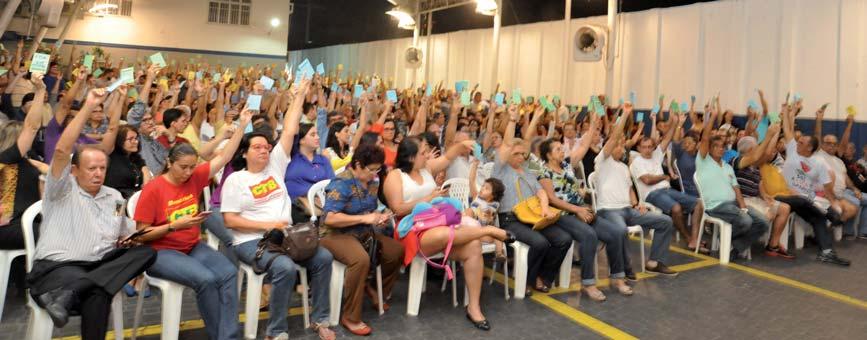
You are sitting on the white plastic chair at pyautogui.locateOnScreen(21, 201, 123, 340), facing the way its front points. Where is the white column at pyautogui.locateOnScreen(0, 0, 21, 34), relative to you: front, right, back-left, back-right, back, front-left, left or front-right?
back-left

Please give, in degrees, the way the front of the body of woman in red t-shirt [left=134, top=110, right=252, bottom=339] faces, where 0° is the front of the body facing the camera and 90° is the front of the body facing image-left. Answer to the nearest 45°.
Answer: approximately 315°

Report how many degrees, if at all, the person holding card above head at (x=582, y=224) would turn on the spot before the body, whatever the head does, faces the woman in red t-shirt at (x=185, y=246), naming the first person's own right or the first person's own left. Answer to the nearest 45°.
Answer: approximately 90° to the first person's own right

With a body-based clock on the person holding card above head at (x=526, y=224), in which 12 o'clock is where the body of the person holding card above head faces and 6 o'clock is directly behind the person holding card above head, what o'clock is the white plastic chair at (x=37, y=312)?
The white plastic chair is roughly at 3 o'clock from the person holding card above head.

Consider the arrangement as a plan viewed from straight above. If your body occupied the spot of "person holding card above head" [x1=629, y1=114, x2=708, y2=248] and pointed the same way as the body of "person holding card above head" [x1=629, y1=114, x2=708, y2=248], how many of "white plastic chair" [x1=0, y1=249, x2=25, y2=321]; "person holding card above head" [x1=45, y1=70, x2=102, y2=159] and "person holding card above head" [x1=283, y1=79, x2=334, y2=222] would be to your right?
3

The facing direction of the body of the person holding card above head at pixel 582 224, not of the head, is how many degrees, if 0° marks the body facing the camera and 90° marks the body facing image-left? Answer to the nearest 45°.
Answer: approximately 315°

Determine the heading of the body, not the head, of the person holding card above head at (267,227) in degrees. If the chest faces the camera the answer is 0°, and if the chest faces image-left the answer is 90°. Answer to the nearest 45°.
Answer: approximately 315°

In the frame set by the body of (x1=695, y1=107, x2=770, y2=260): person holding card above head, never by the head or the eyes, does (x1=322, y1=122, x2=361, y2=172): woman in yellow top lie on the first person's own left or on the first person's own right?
on the first person's own right

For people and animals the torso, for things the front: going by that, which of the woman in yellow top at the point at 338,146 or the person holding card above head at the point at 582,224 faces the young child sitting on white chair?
the woman in yellow top
